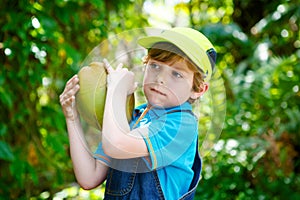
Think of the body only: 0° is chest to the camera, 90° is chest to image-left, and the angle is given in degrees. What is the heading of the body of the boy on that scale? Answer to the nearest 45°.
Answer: approximately 45°
